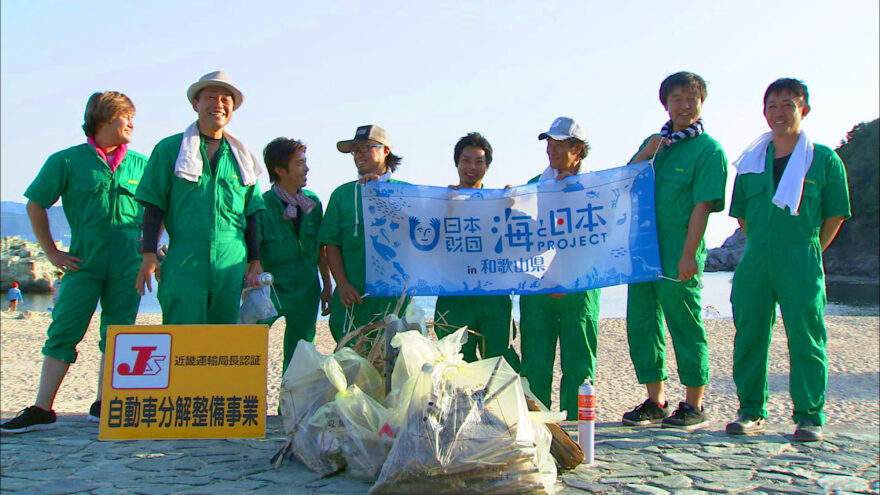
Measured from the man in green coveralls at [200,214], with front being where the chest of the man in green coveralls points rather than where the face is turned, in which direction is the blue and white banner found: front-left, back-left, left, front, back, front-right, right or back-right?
left

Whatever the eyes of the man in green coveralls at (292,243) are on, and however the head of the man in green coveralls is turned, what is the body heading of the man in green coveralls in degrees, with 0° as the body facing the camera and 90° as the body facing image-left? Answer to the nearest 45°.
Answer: approximately 315°

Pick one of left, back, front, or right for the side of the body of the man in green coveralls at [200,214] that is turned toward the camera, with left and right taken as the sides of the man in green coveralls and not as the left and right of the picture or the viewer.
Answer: front

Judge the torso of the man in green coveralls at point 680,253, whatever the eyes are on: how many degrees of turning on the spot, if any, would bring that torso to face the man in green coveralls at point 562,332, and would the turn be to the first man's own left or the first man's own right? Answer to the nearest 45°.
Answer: approximately 45° to the first man's own right

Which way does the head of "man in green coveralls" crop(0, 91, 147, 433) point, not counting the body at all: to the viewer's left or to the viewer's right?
to the viewer's right

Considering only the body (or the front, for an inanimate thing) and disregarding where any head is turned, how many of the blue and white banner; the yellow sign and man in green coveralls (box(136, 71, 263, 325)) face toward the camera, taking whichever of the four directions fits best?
3

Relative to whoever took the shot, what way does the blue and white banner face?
facing the viewer

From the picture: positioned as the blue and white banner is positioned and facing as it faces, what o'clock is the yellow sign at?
The yellow sign is roughly at 2 o'clock from the blue and white banner.

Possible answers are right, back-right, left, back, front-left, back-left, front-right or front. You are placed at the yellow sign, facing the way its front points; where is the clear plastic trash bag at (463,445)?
front-left

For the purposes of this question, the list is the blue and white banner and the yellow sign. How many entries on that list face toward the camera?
2

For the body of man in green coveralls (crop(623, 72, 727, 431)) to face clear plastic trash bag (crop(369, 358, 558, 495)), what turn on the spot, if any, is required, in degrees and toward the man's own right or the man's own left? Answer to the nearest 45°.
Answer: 0° — they already face it

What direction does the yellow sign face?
toward the camera

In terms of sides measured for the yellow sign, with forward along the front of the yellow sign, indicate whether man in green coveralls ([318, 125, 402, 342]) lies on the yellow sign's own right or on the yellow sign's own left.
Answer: on the yellow sign's own left

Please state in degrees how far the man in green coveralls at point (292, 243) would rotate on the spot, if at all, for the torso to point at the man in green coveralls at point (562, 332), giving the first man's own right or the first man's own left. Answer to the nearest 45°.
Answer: approximately 45° to the first man's own left

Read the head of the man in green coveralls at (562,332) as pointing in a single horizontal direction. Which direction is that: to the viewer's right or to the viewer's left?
to the viewer's left

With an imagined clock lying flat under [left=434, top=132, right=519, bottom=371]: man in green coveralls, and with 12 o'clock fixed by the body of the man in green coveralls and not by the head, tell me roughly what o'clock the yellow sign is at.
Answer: The yellow sign is roughly at 2 o'clock from the man in green coveralls.

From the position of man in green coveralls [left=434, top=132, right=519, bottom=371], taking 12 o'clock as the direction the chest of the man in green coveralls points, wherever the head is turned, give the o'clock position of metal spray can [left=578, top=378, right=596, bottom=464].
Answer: The metal spray can is roughly at 11 o'clock from the man in green coveralls.
